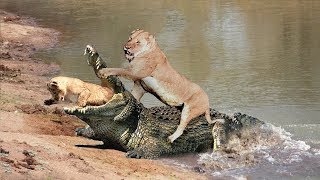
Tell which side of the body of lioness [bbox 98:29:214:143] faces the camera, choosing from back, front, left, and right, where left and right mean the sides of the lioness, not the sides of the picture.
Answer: left

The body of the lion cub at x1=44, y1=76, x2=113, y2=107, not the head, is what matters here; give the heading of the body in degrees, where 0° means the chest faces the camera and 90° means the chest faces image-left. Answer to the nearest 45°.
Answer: approximately 90°

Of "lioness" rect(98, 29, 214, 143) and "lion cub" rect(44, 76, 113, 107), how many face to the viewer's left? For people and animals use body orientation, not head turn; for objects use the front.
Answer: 2
